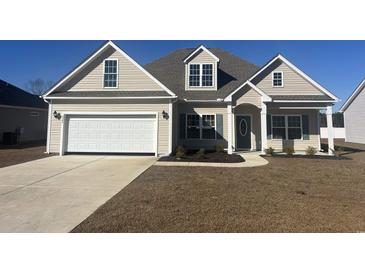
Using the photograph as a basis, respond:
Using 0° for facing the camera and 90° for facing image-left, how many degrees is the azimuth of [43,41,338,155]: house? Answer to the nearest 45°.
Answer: approximately 0°

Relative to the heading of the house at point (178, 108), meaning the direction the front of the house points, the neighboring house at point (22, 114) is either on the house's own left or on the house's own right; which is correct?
on the house's own right

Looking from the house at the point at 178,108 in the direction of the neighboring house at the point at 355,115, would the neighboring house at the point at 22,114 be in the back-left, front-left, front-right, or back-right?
back-left

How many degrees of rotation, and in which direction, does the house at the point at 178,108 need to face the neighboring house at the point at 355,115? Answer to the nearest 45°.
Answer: approximately 135° to its left
